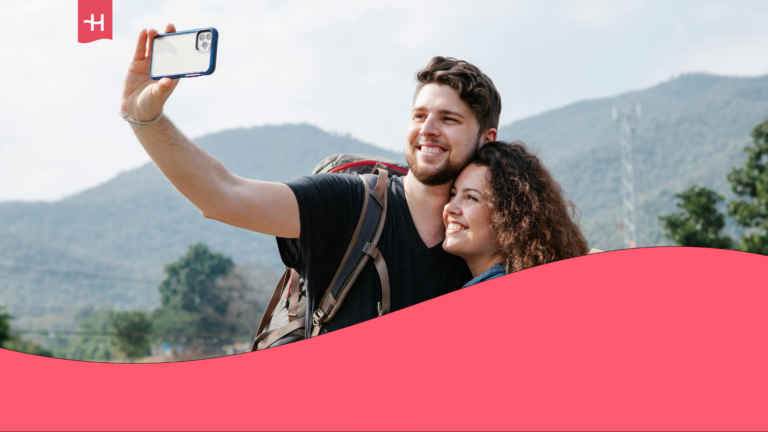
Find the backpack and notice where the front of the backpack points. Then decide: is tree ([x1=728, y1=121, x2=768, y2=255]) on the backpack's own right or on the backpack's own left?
on the backpack's own right

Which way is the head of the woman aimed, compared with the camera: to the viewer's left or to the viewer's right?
to the viewer's left

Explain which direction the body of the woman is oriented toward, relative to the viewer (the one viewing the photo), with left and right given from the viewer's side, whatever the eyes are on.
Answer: facing the viewer and to the left of the viewer

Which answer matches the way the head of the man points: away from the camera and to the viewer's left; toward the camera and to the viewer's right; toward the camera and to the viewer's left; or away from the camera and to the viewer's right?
toward the camera and to the viewer's left

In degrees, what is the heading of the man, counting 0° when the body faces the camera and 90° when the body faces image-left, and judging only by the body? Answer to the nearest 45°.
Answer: approximately 0°

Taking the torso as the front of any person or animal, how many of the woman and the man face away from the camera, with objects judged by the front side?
0
